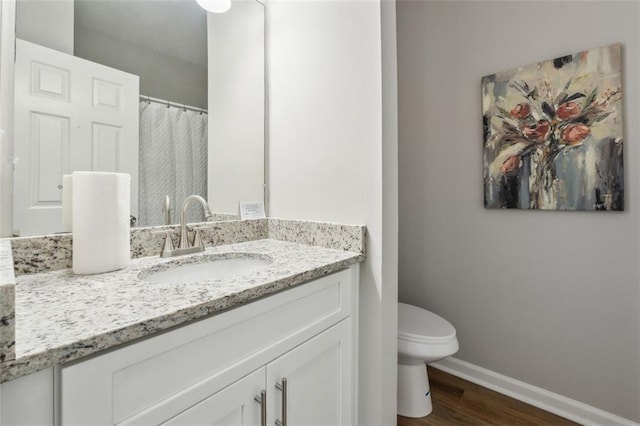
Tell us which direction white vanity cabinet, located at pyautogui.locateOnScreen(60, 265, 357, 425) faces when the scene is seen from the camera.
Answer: facing the viewer and to the right of the viewer

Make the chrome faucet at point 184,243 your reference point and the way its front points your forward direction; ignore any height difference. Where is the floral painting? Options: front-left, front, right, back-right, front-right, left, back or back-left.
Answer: front-left

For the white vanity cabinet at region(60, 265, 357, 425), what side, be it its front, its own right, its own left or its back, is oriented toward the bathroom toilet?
left

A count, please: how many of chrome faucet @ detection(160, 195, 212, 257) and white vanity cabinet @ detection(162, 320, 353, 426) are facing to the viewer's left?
0

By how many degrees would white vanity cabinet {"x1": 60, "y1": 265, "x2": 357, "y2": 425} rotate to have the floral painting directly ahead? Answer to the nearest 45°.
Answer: approximately 45° to its left
